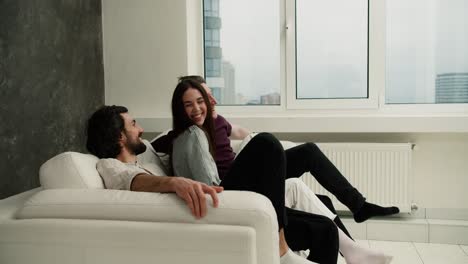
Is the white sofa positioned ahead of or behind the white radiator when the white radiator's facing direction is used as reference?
ahead

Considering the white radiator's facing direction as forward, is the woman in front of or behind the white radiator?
in front

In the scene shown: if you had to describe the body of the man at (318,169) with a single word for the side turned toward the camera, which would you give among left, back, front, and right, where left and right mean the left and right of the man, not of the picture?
right

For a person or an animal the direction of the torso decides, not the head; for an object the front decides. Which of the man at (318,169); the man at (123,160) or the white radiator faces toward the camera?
the white radiator

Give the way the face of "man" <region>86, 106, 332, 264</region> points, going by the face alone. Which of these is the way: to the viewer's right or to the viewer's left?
to the viewer's right

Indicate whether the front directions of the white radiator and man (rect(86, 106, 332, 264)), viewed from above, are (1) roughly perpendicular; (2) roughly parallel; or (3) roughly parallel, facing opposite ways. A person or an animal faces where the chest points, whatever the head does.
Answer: roughly perpendicular

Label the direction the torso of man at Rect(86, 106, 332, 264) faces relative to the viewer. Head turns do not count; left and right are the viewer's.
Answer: facing to the right of the viewer

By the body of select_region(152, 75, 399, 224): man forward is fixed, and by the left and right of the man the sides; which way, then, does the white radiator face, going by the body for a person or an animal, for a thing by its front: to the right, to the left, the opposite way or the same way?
to the right

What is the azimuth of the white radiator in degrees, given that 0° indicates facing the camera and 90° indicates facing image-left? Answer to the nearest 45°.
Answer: approximately 0°

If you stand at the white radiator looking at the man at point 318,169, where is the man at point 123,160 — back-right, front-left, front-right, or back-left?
front-right

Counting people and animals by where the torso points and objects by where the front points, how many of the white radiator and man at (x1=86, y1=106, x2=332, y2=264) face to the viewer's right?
1
